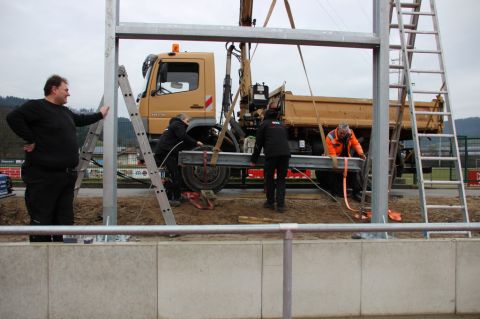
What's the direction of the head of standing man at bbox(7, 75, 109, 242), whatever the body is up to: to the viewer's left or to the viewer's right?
to the viewer's right

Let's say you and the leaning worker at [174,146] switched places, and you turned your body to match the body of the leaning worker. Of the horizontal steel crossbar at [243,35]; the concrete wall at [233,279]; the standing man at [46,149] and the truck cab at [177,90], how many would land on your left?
1

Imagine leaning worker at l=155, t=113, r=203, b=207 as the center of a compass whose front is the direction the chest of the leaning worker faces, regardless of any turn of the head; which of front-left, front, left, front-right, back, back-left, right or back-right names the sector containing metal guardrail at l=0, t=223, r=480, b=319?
right

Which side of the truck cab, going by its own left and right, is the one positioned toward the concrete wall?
left

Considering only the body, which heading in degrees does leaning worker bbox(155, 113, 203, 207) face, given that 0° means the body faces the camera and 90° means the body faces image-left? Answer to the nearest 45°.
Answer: approximately 270°

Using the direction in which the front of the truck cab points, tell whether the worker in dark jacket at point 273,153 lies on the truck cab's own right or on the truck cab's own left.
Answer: on the truck cab's own left

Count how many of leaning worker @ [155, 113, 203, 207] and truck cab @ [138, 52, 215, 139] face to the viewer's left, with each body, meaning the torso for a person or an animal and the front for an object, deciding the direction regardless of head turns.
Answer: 1

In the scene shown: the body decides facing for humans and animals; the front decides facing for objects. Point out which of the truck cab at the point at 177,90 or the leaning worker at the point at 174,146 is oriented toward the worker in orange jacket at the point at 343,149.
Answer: the leaning worker

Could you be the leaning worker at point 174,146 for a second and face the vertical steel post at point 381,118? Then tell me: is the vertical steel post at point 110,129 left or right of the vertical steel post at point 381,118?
right

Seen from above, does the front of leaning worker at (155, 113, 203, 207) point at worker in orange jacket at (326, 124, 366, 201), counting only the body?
yes

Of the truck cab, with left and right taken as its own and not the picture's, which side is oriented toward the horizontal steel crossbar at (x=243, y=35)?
left

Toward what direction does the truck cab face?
to the viewer's left

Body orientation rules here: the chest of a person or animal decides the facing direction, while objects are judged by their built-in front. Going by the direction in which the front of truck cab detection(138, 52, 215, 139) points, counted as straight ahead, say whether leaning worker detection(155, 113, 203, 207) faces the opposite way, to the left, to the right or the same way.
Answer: the opposite way

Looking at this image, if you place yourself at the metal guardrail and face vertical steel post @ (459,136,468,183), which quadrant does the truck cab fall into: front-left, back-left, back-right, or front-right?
front-left
